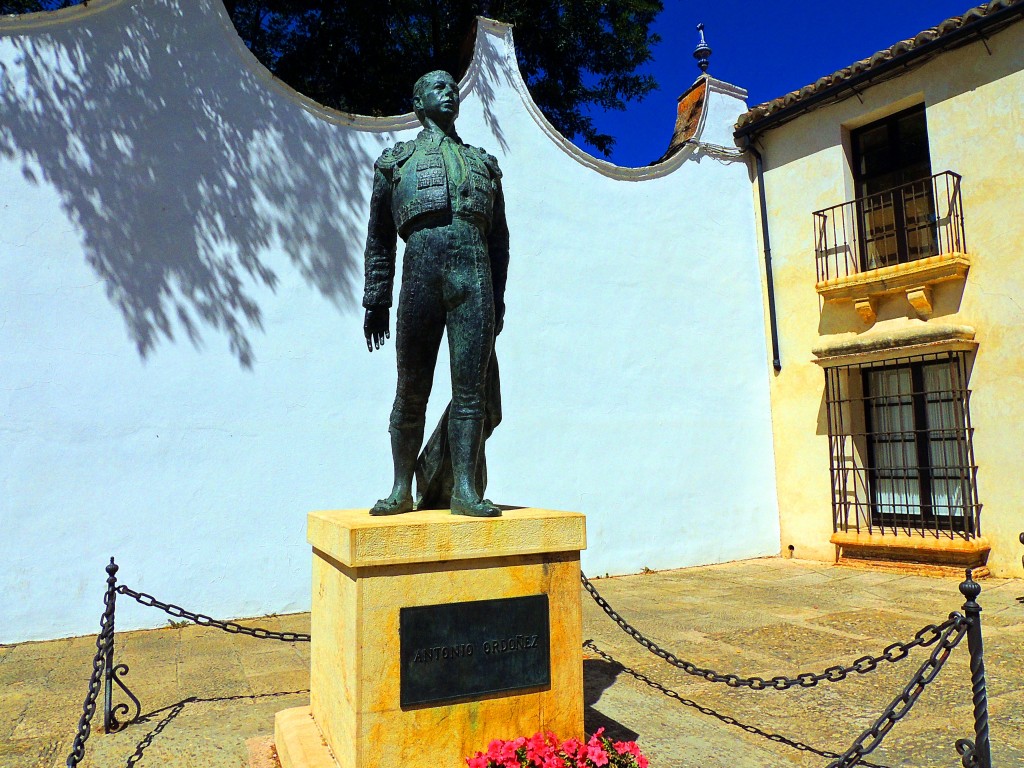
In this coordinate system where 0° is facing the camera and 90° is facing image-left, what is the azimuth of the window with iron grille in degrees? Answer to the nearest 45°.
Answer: approximately 45°

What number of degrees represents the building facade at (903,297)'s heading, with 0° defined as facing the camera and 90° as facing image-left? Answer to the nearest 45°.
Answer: approximately 45°

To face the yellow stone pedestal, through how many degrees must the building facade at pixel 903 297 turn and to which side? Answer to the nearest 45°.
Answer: approximately 45° to its left

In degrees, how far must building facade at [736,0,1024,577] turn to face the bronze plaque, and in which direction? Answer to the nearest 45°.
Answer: approximately 45° to its left
